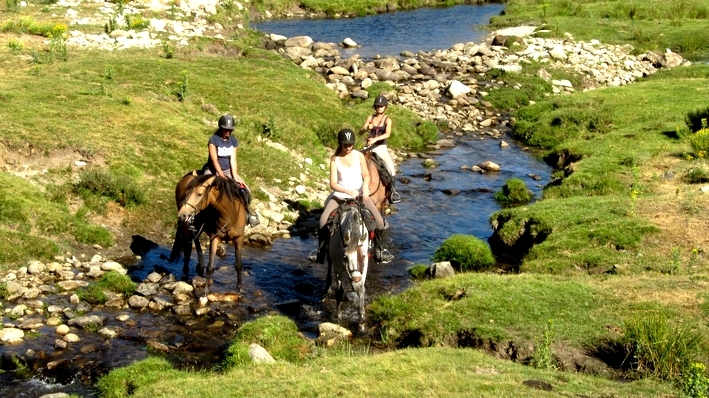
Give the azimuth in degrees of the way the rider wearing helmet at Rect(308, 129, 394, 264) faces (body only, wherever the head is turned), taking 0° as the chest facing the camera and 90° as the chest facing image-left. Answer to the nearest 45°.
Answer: approximately 0°

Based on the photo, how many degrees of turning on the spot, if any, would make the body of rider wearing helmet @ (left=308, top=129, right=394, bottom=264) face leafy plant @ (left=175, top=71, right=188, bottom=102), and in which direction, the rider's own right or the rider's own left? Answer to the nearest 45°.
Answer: approximately 135° to the rider's own right

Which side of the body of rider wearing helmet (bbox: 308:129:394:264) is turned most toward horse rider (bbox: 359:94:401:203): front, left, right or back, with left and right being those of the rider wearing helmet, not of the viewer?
back

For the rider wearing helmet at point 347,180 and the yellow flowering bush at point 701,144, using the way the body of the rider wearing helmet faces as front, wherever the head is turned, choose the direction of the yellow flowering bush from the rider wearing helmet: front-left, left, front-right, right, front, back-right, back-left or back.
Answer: back-left

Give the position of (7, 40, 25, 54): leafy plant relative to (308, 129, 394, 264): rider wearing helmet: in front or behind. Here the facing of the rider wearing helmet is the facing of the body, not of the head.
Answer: behind

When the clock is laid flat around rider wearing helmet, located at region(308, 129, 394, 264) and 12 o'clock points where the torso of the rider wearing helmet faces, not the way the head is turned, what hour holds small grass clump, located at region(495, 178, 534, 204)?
The small grass clump is roughly at 7 o'clock from the rider wearing helmet.

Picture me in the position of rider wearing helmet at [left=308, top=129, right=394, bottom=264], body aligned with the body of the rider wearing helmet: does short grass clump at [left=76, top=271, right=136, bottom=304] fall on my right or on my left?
on my right

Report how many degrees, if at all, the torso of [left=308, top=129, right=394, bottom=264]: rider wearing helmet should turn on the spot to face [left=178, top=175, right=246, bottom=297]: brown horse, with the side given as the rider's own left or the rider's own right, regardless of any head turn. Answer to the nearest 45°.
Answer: approximately 90° to the rider's own right

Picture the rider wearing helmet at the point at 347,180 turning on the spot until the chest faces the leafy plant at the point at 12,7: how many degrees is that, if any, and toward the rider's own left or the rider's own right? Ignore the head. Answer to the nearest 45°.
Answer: approximately 135° to the rider's own right

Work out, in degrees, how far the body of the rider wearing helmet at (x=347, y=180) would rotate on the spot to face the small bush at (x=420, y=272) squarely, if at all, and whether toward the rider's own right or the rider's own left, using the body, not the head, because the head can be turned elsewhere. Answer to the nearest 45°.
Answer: approximately 135° to the rider's own left

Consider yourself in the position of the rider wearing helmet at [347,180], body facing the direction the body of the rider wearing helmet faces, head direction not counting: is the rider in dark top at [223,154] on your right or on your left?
on your right

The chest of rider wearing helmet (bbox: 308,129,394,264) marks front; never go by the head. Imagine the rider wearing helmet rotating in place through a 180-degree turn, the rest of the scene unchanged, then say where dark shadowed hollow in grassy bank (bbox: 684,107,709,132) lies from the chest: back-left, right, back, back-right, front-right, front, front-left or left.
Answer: front-right
